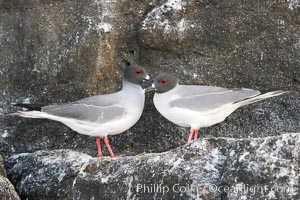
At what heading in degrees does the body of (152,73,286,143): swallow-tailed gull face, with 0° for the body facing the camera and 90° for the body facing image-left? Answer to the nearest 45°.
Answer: approximately 90°

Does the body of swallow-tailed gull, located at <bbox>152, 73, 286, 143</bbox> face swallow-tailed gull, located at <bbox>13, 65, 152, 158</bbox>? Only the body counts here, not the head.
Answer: yes

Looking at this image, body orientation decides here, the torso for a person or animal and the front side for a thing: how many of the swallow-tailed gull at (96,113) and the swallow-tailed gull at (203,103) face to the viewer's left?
1

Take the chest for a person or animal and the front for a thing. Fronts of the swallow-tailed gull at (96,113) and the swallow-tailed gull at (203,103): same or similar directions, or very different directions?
very different directions

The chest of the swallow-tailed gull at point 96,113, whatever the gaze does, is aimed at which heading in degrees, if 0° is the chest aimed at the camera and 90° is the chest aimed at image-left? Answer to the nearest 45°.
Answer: approximately 270°

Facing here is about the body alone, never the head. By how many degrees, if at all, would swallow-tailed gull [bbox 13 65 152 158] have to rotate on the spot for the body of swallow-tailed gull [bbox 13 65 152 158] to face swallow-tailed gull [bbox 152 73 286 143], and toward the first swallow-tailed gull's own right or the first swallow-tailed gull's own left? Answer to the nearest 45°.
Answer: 0° — it already faces it
